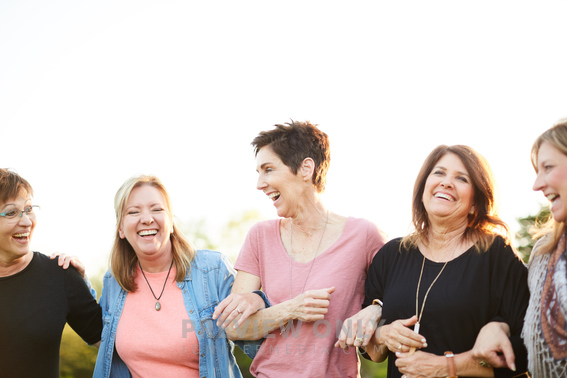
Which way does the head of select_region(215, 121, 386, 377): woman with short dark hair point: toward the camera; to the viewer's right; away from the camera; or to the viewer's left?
to the viewer's left

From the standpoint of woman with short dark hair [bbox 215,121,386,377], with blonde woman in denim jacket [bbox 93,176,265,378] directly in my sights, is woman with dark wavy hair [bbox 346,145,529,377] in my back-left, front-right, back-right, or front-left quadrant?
back-left

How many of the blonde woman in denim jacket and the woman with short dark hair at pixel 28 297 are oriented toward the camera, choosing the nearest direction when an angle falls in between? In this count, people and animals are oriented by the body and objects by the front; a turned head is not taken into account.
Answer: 2

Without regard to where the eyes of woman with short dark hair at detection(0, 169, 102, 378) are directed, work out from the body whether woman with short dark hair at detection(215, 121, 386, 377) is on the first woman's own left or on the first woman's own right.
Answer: on the first woman's own left

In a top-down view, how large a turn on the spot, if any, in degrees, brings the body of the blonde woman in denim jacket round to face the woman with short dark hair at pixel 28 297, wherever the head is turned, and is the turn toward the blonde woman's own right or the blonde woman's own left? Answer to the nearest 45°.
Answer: approximately 90° to the blonde woman's own right

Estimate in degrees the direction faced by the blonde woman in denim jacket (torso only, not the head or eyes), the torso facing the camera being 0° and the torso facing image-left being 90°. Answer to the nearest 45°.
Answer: approximately 0°

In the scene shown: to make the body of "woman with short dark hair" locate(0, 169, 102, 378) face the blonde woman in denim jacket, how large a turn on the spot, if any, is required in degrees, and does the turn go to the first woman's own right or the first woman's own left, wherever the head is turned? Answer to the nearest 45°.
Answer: approximately 90° to the first woman's own left

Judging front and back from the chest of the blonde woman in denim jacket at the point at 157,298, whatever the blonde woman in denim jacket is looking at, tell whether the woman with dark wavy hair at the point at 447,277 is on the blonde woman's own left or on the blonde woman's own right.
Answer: on the blonde woman's own left

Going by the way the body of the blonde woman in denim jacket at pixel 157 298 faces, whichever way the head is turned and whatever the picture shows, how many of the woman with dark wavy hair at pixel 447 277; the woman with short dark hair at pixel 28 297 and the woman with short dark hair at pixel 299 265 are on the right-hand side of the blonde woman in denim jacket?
1

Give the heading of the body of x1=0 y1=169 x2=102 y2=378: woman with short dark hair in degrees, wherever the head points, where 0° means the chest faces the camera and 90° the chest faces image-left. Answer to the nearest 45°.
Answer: approximately 0°
